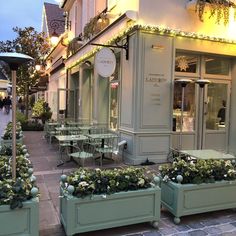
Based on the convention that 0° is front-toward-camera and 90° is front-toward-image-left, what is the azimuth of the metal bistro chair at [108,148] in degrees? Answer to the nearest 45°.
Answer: approximately 45°

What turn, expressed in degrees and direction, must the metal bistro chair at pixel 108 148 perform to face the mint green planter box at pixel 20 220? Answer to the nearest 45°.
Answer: approximately 45° to its left

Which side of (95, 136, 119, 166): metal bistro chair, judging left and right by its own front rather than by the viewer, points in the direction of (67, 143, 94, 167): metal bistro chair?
front

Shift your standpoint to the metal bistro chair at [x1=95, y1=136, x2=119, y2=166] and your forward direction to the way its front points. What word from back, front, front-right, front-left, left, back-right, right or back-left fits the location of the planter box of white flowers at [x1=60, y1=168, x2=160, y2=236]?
front-left
